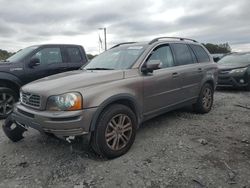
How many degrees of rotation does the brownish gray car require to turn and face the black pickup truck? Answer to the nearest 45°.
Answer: approximately 90° to its right

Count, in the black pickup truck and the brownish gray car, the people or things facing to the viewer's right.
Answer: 0

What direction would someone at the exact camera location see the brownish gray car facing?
facing the viewer and to the left of the viewer
